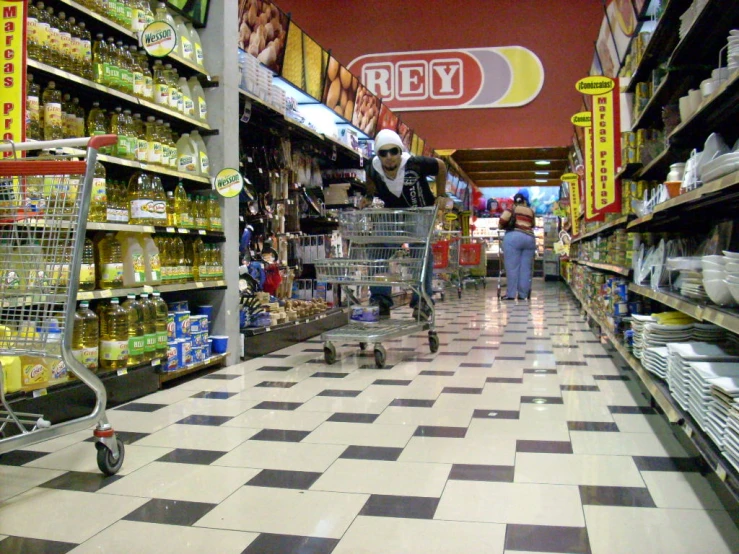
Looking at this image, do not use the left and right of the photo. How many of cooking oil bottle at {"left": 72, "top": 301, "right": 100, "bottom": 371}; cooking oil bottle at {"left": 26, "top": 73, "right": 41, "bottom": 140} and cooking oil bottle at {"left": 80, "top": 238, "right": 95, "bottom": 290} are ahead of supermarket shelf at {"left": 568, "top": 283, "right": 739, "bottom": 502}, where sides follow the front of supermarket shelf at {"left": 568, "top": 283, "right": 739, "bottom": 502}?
3

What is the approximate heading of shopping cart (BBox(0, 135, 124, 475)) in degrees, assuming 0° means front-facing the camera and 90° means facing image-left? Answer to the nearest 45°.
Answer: approximately 90°

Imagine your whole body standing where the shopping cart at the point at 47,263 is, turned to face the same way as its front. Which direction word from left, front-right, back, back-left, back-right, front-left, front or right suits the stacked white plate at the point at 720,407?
back-left

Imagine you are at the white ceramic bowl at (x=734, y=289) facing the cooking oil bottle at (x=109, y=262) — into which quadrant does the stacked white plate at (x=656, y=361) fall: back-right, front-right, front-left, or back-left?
front-right

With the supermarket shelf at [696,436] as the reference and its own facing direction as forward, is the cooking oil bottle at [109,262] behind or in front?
in front

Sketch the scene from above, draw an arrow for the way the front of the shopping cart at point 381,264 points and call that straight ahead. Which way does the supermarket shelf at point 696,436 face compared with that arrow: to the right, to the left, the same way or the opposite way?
to the right

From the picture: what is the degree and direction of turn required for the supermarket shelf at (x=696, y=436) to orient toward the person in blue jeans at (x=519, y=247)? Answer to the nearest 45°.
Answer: approximately 90° to its right

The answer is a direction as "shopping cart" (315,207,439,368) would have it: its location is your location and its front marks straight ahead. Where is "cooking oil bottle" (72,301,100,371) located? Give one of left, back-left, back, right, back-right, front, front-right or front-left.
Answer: front

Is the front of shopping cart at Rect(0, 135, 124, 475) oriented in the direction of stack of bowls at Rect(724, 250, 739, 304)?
no

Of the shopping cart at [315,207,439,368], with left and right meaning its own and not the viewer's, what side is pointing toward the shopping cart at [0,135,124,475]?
front

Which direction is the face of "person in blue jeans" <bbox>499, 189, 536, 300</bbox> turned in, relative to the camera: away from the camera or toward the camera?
away from the camera

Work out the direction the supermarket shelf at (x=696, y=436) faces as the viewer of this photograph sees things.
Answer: facing to the left of the viewer

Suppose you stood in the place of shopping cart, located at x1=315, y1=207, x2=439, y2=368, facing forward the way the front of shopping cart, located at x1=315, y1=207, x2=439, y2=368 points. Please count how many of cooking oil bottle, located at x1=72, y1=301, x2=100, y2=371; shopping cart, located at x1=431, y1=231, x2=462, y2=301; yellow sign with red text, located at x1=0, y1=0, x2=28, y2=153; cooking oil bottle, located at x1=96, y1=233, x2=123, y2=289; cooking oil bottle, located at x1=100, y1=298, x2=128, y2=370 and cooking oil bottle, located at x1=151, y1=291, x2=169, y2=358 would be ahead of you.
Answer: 5

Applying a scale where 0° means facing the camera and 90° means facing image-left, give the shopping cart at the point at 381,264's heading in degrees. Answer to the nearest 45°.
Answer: approximately 45°
